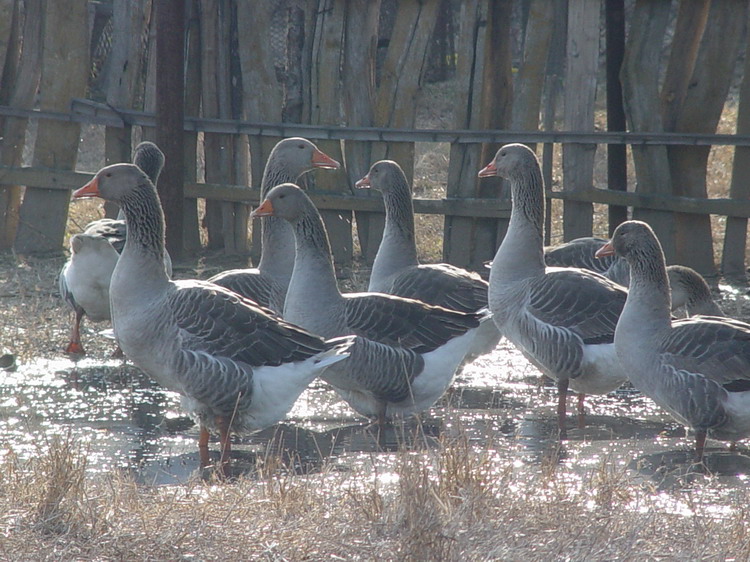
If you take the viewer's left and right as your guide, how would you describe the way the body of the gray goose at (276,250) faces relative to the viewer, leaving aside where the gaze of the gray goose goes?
facing to the right of the viewer

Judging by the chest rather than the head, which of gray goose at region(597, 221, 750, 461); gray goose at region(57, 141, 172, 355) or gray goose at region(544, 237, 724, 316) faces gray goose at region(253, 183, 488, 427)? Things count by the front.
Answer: gray goose at region(597, 221, 750, 461)

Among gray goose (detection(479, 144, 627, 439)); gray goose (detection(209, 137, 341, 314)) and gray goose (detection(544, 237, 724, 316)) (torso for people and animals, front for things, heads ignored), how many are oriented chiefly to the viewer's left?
1

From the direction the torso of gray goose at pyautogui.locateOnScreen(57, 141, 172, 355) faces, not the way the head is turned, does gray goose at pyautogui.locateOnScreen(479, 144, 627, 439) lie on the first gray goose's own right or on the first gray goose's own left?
on the first gray goose's own right

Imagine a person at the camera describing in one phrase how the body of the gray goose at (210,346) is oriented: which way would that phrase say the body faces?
to the viewer's left

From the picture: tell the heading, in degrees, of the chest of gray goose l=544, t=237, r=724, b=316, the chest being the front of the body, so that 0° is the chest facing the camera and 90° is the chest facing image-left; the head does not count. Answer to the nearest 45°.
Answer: approximately 270°

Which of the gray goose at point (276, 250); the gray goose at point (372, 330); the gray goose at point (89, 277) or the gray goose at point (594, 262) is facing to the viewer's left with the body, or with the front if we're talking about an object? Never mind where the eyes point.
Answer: the gray goose at point (372, 330)

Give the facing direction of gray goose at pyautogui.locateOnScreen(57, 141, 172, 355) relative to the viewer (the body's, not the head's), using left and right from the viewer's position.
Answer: facing away from the viewer and to the right of the viewer

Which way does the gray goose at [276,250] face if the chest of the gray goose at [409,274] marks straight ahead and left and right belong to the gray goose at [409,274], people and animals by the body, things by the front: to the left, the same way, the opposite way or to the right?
the opposite way

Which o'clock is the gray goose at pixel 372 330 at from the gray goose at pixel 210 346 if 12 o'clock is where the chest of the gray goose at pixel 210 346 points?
the gray goose at pixel 372 330 is roughly at 5 o'clock from the gray goose at pixel 210 346.

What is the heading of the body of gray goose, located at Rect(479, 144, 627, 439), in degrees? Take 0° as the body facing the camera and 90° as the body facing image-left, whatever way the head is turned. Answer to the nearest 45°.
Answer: approximately 90°

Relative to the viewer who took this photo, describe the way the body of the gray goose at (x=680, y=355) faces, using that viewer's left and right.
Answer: facing to the left of the viewer

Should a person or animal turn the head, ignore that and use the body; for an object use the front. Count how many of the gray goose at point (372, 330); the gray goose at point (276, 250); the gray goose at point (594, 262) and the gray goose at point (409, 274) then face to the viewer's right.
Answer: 2

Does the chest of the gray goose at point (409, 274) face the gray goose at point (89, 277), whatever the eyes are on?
yes

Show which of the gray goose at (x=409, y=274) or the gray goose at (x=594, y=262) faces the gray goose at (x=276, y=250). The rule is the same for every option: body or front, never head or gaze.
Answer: the gray goose at (x=409, y=274)
